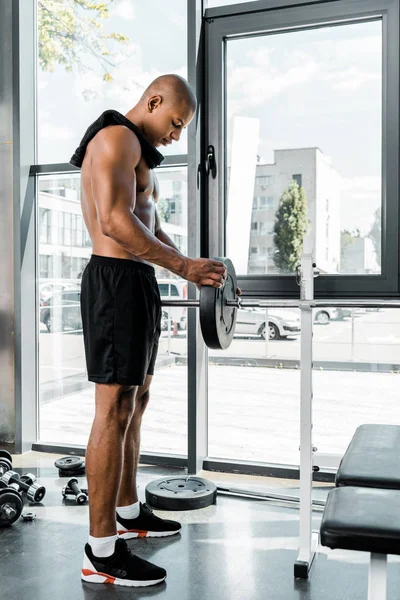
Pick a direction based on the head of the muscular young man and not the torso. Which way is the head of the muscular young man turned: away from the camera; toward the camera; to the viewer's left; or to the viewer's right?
to the viewer's right

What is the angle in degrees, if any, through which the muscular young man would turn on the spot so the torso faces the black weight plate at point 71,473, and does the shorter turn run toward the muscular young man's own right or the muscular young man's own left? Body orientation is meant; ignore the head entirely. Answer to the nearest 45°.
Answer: approximately 90° to the muscular young man's own left

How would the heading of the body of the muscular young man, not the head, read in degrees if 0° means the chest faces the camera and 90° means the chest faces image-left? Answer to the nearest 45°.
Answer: approximately 270°

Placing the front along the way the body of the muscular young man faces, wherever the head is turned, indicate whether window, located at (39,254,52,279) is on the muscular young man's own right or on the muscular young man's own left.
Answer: on the muscular young man's own left

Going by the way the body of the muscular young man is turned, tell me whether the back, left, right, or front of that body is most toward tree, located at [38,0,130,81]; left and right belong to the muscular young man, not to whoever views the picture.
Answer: left

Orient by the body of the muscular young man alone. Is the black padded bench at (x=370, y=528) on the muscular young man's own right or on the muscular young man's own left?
on the muscular young man's own right

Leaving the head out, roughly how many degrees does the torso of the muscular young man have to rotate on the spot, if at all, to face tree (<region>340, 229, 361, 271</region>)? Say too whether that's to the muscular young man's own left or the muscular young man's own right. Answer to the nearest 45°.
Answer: approximately 45° to the muscular young man's own left

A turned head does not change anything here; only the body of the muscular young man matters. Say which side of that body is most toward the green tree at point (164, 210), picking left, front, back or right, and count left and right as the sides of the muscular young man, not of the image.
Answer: left

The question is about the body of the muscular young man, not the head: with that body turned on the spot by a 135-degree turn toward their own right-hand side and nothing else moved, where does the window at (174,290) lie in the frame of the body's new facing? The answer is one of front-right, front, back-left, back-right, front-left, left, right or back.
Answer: back-right
